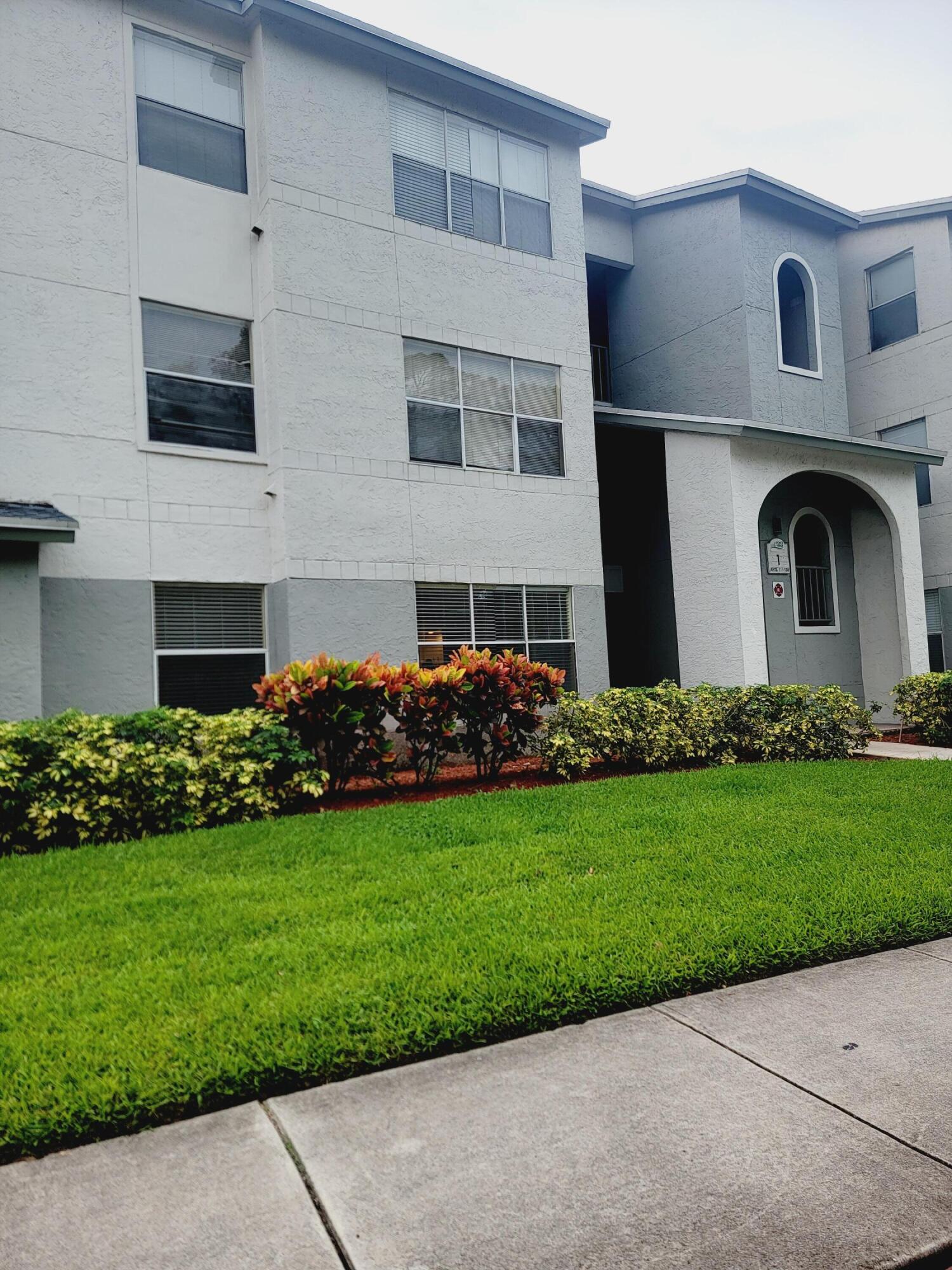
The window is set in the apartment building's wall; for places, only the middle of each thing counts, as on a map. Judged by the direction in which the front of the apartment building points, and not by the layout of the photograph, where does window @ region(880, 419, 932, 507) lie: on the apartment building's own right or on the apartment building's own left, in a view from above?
on the apartment building's own left

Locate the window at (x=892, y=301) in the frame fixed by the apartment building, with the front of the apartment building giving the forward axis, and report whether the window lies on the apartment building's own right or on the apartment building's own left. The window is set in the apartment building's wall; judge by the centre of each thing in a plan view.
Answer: on the apartment building's own left

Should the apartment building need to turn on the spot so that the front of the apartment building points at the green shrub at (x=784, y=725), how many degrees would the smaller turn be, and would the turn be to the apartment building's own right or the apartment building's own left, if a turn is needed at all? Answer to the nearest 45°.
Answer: approximately 45° to the apartment building's own left

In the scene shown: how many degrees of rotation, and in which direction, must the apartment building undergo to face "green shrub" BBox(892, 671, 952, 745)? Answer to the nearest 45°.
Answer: approximately 45° to its left

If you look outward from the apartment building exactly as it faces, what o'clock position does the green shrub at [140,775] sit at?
The green shrub is roughly at 2 o'clock from the apartment building.

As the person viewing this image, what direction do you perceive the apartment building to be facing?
facing the viewer and to the right of the viewer

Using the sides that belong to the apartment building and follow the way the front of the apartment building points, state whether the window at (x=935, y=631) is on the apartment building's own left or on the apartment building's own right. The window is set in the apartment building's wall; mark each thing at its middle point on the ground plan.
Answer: on the apartment building's own left
